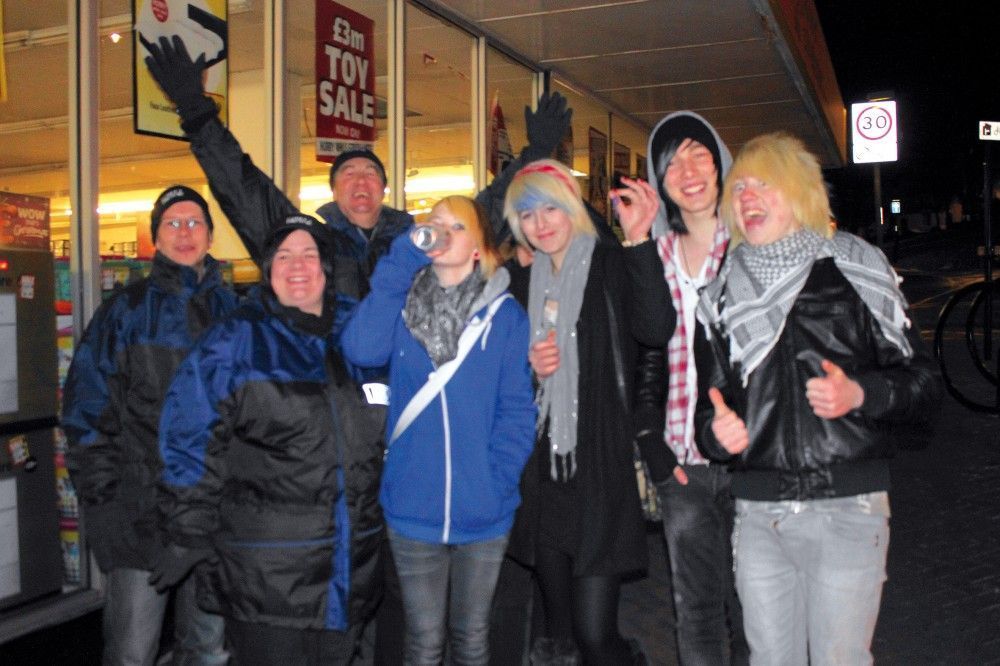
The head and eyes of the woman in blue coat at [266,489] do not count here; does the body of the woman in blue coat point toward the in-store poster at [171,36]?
no

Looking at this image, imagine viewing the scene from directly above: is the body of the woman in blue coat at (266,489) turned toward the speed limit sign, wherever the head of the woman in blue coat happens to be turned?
no

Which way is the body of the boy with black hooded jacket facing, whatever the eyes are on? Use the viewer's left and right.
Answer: facing the viewer

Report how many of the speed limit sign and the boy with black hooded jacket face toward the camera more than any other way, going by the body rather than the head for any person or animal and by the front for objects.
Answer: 2

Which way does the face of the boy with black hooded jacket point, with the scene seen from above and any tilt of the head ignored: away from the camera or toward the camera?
toward the camera

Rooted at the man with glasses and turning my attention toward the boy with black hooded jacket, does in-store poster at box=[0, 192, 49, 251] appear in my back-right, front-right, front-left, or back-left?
back-left

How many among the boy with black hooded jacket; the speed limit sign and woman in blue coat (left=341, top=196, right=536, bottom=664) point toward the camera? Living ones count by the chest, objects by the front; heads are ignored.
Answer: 3

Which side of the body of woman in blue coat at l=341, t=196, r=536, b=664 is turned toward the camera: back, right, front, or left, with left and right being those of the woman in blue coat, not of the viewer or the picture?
front

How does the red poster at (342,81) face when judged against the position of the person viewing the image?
facing the viewer and to the right of the viewer

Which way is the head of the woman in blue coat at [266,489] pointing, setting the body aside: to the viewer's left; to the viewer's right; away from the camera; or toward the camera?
toward the camera

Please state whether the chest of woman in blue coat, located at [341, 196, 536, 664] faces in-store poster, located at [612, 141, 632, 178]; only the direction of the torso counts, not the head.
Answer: no

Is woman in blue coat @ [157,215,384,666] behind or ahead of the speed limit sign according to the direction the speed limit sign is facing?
ahead

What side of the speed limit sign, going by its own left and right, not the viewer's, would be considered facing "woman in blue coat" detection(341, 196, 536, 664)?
front

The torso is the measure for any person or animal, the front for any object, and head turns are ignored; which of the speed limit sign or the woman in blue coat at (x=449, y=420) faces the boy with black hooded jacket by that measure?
the speed limit sign

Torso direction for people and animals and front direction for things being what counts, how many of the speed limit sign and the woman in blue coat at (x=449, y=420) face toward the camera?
2

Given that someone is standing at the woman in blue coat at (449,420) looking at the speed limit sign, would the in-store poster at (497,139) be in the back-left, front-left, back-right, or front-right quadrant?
front-left
